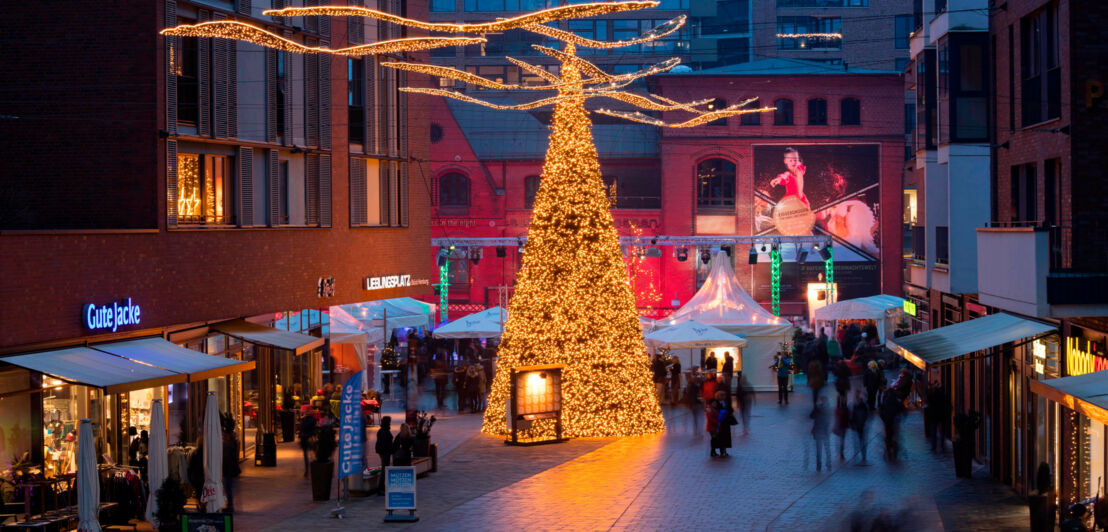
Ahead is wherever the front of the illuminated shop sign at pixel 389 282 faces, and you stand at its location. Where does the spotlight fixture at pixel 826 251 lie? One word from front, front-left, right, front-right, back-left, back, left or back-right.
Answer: left

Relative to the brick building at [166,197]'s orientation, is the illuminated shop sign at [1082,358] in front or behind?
in front

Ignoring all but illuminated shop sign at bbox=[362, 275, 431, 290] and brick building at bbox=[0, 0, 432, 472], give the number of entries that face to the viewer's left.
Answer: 0

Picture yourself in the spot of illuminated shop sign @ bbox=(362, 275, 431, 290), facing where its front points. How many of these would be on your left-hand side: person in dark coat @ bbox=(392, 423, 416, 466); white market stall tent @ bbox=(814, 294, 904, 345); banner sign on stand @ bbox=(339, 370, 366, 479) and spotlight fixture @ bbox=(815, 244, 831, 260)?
2

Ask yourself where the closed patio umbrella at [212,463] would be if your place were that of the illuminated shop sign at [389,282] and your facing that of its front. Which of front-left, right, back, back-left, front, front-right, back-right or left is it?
front-right

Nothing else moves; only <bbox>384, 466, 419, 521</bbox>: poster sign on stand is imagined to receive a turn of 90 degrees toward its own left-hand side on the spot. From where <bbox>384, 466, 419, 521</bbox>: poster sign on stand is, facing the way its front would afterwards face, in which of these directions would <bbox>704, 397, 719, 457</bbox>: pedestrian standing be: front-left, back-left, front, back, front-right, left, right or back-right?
front-left

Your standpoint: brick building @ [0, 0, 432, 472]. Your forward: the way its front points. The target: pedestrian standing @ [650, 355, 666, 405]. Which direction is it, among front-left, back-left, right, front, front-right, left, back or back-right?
left

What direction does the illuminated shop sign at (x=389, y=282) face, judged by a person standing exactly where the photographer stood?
facing the viewer and to the right of the viewer

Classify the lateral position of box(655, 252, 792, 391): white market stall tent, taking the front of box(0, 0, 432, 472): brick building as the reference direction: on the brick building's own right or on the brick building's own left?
on the brick building's own left

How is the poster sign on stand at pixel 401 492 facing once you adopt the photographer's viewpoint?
facing the viewer

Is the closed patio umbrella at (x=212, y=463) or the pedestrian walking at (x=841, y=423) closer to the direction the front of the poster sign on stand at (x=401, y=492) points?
the closed patio umbrella

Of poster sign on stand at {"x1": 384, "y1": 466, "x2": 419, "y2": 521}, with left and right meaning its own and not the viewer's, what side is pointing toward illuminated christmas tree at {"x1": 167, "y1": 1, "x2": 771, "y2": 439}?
back

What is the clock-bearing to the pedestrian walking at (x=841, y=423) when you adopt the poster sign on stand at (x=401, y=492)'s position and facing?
The pedestrian walking is roughly at 8 o'clock from the poster sign on stand.

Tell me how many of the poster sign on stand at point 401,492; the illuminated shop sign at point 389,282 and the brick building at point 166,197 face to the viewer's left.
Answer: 0

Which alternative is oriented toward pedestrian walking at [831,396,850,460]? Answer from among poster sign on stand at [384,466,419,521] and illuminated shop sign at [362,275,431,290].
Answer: the illuminated shop sign
